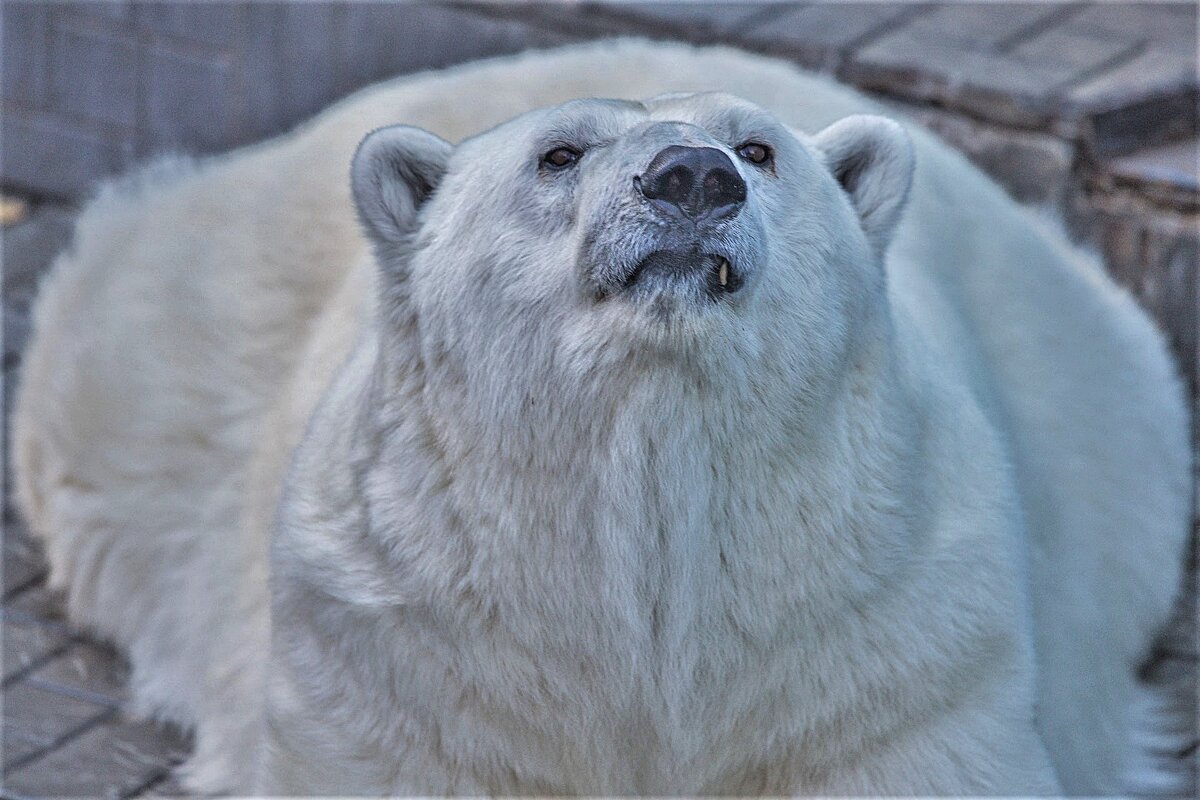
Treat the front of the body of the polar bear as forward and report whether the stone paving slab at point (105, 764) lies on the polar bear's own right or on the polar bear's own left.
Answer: on the polar bear's own right

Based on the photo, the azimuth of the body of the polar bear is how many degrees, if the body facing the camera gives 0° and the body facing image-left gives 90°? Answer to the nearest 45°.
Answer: approximately 0°

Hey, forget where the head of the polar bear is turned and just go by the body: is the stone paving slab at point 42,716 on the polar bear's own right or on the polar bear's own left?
on the polar bear's own right
